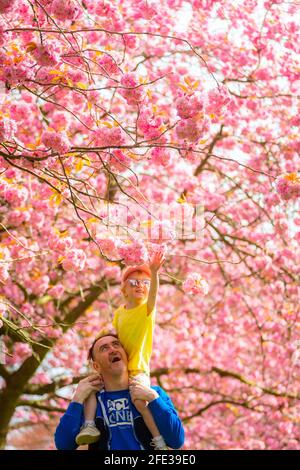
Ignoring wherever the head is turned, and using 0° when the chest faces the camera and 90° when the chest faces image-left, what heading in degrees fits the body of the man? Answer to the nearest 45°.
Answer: approximately 0°
